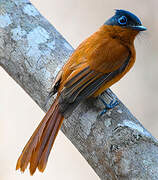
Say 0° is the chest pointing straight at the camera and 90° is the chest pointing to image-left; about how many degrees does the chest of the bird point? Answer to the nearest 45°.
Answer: approximately 270°
